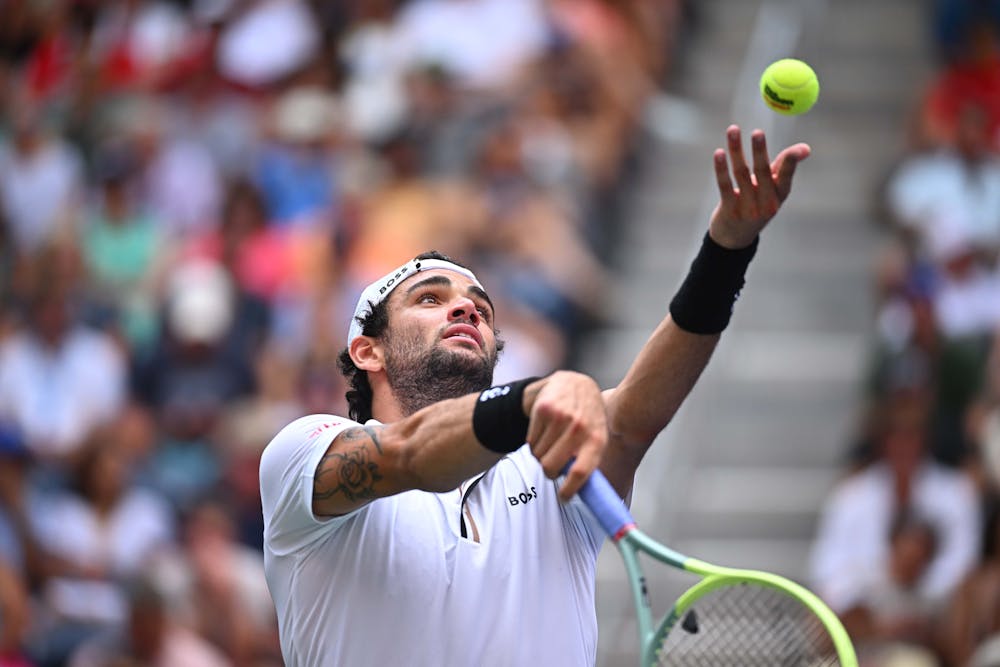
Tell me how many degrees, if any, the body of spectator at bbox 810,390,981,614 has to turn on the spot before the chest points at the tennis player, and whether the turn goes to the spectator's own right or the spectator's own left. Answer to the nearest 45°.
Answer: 0° — they already face them

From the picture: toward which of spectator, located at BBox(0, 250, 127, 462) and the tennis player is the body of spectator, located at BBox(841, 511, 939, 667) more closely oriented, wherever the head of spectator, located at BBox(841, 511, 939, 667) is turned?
the tennis player

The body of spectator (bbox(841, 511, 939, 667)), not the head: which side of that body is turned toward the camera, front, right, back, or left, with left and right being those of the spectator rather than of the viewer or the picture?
front

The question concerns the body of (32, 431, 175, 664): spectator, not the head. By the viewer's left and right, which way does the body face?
facing the viewer

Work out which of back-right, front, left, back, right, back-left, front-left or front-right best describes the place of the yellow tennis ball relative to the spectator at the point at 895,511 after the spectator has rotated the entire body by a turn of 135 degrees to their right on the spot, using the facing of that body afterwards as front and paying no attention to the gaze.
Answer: back-left

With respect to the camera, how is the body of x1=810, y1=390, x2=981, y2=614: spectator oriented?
toward the camera

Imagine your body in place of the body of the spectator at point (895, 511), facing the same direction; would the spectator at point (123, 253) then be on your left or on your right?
on your right

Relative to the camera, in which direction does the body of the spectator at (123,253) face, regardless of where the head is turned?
toward the camera

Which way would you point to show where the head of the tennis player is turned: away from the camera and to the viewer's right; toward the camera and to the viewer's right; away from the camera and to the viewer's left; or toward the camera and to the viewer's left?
toward the camera and to the viewer's right
